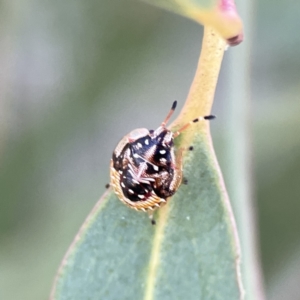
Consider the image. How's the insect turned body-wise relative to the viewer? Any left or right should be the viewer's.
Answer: facing away from the viewer and to the right of the viewer
